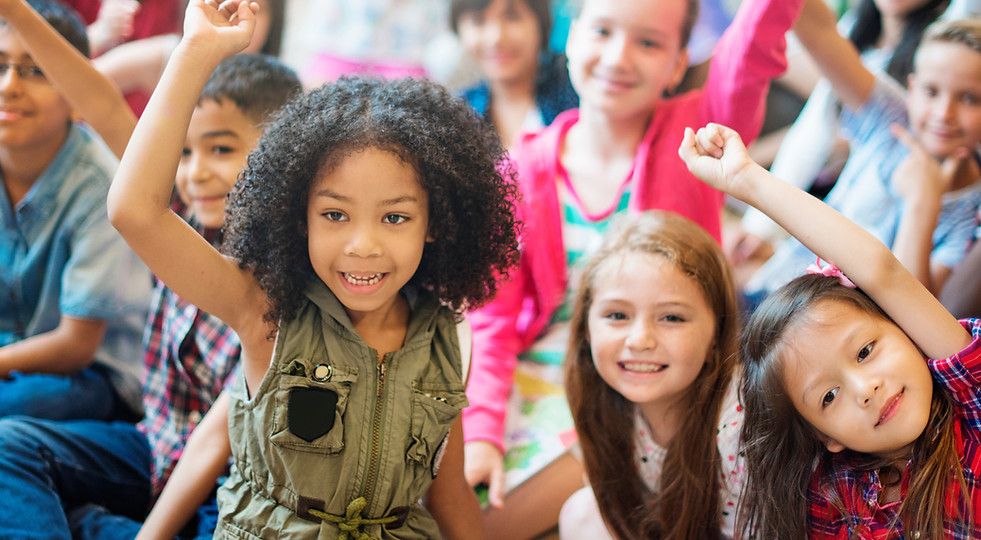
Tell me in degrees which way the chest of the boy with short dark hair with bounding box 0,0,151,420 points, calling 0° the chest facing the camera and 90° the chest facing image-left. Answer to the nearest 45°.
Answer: approximately 45°

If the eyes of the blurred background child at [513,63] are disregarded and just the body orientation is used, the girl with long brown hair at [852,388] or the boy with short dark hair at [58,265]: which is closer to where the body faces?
the girl with long brown hair

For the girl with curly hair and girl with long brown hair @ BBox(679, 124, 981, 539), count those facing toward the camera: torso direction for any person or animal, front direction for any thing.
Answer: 2
